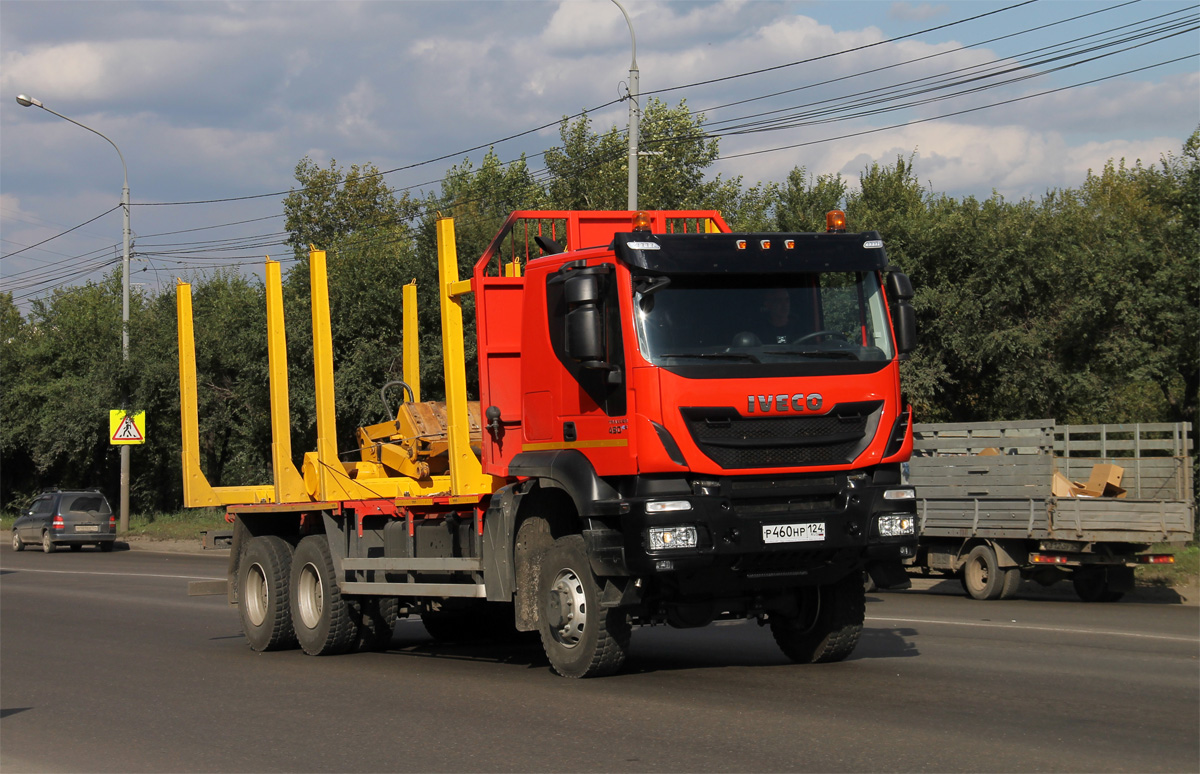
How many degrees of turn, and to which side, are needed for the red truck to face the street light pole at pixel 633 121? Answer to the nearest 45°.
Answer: approximately 135° to its left

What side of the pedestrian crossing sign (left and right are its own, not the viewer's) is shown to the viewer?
front

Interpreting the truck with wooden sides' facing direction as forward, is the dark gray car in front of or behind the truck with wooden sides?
in front

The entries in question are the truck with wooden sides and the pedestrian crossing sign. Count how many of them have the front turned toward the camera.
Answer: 1

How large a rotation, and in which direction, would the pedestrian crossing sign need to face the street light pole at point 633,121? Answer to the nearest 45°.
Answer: approximately 45° to its left

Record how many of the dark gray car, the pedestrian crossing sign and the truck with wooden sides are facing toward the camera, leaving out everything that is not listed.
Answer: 1

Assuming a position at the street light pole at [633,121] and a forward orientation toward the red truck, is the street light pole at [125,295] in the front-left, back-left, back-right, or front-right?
back-right

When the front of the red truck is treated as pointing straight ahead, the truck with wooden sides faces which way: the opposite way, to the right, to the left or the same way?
the opposite way

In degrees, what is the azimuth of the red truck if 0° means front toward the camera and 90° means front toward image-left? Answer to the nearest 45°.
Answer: approximately 315°

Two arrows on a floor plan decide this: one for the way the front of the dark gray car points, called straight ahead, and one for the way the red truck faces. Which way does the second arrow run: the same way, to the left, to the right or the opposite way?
the opposite way

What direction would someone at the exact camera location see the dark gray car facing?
facing away from the viewer and to the left of the viewer

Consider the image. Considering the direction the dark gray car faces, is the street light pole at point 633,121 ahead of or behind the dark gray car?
behind
